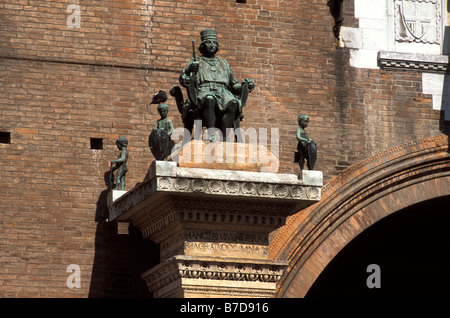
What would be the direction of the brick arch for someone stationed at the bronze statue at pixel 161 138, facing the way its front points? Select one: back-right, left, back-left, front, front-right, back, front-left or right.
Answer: back-left

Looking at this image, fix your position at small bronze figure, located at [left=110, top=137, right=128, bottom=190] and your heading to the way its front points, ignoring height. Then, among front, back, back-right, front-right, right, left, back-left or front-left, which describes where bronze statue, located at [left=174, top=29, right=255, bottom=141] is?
back-left

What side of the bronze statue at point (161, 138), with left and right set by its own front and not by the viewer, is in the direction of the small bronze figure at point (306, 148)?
left

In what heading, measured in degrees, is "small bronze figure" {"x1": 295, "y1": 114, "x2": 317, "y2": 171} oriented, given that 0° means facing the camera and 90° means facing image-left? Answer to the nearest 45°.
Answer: approximately 315°

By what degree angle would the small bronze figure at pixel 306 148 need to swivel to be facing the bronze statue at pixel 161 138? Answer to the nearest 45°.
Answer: approximately 135° to its right

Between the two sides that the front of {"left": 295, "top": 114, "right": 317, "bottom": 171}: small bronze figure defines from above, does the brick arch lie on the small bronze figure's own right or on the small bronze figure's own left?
on the small bronze figure's own left
